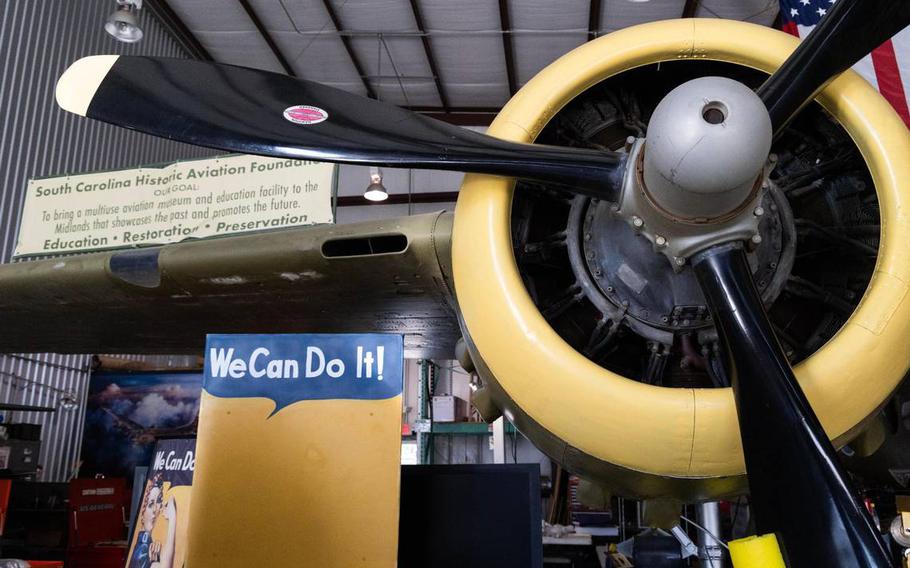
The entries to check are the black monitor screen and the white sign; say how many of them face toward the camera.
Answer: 2

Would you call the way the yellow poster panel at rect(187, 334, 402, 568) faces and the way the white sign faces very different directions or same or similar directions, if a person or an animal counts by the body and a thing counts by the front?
same or similar directions

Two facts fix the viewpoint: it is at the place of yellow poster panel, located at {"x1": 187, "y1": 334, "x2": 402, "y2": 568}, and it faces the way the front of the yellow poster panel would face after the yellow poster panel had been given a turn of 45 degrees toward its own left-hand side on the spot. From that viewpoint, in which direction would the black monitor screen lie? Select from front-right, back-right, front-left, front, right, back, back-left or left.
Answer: left

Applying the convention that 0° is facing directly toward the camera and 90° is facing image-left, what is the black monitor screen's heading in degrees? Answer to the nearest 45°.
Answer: approximately 0°

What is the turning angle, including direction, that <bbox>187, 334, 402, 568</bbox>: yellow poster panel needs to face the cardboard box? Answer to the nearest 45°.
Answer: approximately 180°

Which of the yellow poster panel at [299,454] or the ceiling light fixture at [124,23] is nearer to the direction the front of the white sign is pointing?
the yellow poster panel

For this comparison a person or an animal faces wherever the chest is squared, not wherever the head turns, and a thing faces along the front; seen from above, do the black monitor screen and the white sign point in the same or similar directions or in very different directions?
same or similar directions

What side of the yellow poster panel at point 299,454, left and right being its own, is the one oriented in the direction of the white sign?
back

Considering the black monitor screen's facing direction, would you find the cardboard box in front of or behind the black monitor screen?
behind

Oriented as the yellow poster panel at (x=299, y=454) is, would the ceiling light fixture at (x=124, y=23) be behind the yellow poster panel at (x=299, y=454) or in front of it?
behind

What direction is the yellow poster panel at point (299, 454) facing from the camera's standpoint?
toward the camera

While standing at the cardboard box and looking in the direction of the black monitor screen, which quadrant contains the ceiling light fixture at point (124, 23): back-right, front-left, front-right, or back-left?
front-right
